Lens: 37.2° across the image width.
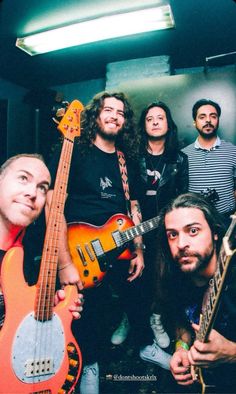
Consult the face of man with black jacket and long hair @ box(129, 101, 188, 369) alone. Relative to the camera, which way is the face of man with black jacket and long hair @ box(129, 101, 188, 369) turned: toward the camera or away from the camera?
toward the camera

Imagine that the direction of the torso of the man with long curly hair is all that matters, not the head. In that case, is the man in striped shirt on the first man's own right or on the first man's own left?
on the first man's own left

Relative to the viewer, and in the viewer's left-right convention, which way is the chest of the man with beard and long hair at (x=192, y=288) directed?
facing the viewer

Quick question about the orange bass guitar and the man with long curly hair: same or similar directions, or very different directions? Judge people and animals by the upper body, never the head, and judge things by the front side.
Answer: same or similar directions

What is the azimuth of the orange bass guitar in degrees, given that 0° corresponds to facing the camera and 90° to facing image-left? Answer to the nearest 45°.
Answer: approximately 0°

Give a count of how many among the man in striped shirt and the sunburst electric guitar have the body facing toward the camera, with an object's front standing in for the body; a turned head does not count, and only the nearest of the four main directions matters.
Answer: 2

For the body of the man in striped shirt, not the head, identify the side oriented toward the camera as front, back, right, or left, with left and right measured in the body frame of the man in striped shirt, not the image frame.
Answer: front

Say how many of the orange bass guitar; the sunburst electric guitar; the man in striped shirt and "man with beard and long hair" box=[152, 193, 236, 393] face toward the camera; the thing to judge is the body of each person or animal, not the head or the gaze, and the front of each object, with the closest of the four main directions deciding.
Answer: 4

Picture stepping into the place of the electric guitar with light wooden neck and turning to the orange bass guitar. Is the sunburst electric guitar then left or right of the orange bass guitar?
right

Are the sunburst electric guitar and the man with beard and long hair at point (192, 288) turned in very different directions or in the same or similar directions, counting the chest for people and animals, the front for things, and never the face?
same or similar directions

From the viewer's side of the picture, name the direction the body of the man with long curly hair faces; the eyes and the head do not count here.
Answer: toward the camera

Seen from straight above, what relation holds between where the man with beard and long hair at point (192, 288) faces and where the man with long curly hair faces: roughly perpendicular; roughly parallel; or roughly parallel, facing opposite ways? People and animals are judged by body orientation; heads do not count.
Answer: roughly parallel

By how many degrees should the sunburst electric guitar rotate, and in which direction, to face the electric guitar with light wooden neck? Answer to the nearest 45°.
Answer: approximately 45° to its left
